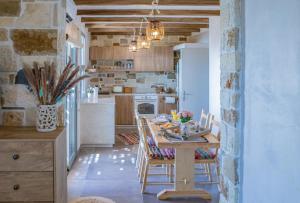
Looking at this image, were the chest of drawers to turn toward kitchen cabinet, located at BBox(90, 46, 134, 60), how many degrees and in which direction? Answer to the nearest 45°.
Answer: approximately 180°

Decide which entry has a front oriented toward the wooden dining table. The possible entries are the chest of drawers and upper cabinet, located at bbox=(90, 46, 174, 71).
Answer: the upper cabinet

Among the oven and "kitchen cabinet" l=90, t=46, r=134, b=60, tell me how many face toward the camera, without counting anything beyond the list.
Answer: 2

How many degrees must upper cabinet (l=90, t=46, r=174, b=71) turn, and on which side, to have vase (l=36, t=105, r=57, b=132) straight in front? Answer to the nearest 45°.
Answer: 0° — it already faces it

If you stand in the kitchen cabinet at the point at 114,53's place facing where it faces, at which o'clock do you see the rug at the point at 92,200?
The rug is roughly at 12 o'clock from the kitchen cabinet.

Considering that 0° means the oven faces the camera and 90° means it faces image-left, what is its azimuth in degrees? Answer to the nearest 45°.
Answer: approximately 0°
